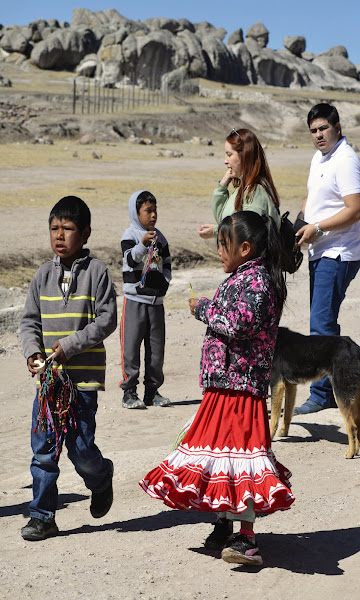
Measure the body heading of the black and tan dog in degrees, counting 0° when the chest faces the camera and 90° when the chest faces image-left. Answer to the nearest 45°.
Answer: approximately 135°

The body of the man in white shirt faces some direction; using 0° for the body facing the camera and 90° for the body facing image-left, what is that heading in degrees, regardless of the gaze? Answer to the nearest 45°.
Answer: approximately 45°

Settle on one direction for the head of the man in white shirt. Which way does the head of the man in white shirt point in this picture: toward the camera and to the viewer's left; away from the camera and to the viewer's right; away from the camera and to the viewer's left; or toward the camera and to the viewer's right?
toward the camera and to the viewer's left

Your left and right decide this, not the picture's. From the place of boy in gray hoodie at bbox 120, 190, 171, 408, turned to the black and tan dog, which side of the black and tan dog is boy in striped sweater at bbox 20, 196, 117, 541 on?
right

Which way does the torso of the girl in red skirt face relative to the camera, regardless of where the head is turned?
to the viewer's left

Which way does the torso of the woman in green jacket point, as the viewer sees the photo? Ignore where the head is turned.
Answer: to the viewer's left

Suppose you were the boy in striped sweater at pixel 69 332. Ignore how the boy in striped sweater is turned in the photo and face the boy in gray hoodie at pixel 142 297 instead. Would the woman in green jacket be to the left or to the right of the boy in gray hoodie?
right

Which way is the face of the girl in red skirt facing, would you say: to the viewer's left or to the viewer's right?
to the viewer's left

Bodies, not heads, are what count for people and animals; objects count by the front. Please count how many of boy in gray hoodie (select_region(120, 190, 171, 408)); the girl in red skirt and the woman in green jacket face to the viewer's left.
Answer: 2

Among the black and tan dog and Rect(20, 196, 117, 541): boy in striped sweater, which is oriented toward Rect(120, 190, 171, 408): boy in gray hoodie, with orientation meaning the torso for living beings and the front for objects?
the black and tan dog

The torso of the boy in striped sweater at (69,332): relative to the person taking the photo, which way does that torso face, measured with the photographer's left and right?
facing the viewer and to the left of the viewer

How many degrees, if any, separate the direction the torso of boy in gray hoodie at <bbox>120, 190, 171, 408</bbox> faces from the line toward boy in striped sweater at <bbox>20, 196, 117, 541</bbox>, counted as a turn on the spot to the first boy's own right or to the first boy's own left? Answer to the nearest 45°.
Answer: approximately 45° to the first boy's own right
